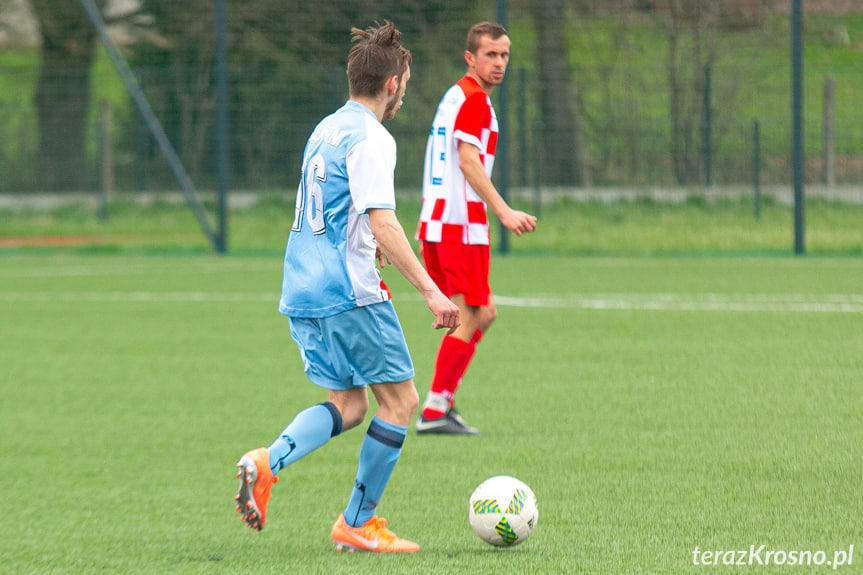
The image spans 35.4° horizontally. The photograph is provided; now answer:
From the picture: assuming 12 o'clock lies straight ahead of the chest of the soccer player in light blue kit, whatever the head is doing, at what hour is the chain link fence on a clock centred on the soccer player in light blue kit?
The chain link fence is roughly at 11 o'clock from the soccer player in light blue kit.

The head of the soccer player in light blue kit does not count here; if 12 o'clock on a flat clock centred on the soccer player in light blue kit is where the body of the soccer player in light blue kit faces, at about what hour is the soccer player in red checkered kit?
The soccer player in red checkered kit is roughly at 11 o'clock from the soccer player in light blue kit.

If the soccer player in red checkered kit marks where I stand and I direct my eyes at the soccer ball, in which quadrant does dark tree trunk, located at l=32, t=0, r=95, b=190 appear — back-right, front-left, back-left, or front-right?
back-right

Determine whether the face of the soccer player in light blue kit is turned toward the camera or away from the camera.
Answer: away from the camera

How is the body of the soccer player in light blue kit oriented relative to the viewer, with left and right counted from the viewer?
facing away from the viewer and to the right of the viewer
